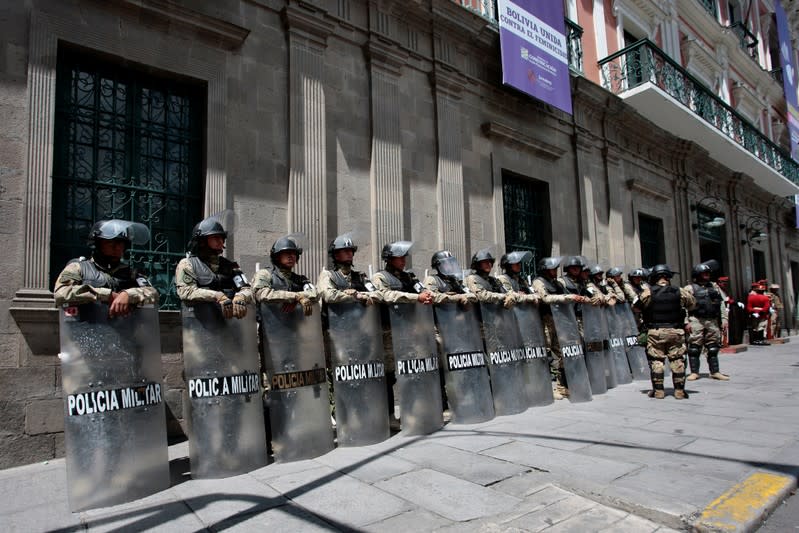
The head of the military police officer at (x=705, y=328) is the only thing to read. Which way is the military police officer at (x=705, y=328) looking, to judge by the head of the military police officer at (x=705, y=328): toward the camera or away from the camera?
toward the camera

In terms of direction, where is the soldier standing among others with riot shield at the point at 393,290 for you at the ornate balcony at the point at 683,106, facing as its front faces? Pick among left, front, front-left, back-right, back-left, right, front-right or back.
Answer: front-right

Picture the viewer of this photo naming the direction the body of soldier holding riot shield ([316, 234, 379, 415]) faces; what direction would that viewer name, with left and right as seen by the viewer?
facing the viewer and to the right of the viewer

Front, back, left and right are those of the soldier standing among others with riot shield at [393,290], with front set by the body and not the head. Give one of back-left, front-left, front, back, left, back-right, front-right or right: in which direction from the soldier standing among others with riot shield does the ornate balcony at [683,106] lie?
left

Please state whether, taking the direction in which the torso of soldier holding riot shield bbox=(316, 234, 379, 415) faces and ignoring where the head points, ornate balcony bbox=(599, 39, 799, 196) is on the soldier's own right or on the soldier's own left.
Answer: on the soldier's own left

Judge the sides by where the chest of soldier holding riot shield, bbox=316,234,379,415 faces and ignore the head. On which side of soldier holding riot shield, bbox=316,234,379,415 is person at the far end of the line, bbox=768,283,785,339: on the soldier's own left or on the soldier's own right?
on the soldier's own left

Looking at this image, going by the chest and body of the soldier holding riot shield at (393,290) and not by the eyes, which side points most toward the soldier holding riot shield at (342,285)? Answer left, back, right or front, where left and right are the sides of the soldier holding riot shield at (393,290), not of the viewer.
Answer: right

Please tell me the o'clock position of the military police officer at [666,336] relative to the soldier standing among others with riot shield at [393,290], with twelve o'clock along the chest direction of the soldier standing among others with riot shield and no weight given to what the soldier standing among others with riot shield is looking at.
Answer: The military police officer is roughly at 10 o'clock from the soldier standing among others with riot shield.

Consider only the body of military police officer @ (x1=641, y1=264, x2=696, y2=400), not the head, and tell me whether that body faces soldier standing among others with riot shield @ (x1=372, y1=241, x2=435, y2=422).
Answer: no

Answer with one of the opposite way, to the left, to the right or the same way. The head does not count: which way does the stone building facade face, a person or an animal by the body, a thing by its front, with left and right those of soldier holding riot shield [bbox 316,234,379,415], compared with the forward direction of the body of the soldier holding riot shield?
the same way

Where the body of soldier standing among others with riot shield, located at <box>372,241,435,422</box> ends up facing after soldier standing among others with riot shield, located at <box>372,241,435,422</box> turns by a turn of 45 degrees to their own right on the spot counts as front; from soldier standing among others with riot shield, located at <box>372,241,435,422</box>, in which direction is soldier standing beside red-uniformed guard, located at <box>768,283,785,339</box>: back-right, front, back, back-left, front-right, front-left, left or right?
back-left

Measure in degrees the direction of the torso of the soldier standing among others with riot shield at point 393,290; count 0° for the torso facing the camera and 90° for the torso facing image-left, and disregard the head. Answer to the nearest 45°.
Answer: approximately 315°

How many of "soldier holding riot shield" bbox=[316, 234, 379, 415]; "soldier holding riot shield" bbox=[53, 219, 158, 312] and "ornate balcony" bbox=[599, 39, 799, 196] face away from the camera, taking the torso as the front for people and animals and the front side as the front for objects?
0
